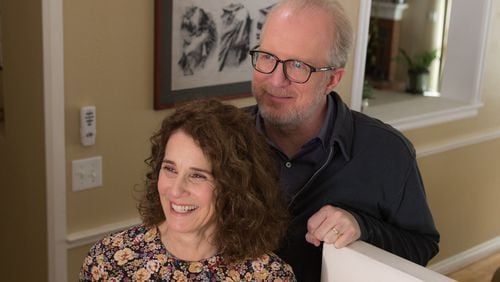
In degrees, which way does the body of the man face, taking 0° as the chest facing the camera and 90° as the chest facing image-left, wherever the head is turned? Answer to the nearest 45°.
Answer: approximately 45°

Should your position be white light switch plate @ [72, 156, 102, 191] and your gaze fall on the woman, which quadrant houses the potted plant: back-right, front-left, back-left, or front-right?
back-left

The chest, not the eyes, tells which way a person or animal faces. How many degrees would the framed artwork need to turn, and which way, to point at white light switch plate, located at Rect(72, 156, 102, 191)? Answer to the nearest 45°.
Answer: approximately 90° to its right

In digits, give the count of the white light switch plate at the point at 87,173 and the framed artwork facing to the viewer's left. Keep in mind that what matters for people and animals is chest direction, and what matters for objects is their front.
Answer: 0

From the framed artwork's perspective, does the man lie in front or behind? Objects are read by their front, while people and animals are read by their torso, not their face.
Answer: in front

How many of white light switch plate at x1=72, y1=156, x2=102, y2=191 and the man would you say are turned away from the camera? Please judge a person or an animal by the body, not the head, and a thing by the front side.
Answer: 0

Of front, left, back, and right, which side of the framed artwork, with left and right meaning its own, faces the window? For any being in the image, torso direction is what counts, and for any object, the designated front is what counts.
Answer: left

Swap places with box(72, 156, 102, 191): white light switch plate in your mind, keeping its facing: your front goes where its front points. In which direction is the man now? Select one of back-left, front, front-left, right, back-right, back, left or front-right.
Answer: front

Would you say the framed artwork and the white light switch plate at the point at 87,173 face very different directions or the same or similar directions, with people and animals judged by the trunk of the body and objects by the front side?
same or similar directions

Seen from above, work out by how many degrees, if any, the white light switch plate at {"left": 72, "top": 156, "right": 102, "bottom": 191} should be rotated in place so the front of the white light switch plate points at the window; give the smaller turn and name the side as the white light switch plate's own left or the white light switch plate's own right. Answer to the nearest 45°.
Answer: approximately 90° to the white light switch plate's own left

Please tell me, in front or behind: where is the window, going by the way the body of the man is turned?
behind

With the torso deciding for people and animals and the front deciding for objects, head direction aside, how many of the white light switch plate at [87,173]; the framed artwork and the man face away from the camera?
0

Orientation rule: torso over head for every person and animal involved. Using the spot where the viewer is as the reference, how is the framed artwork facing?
facing the viewer and to the right of the viewer

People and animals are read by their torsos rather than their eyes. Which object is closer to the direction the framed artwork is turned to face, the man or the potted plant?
the man
